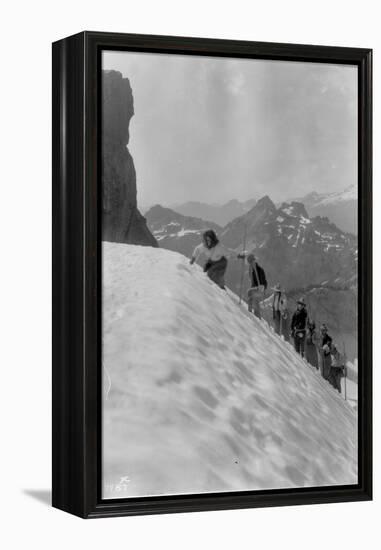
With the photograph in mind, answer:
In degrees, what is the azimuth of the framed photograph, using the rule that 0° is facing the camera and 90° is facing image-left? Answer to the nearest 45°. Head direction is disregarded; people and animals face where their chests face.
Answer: approximately 315°
